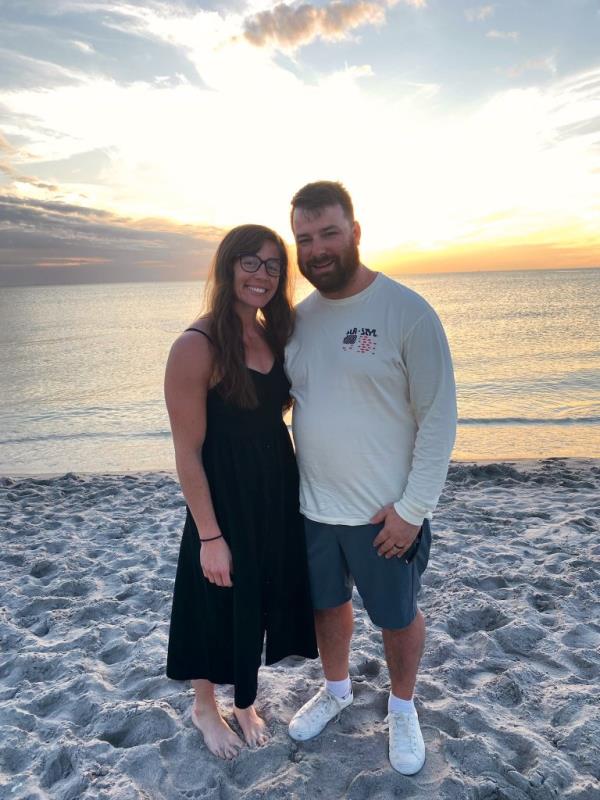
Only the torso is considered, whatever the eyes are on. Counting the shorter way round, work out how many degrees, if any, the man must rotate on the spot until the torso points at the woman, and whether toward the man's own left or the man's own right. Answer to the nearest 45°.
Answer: approximately 45° to the man's own right

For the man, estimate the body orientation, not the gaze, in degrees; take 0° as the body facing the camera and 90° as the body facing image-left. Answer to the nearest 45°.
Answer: approximately 45°

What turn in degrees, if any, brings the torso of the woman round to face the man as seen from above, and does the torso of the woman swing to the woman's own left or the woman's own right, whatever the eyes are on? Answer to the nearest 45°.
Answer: approximately 45° to the woman's own left
